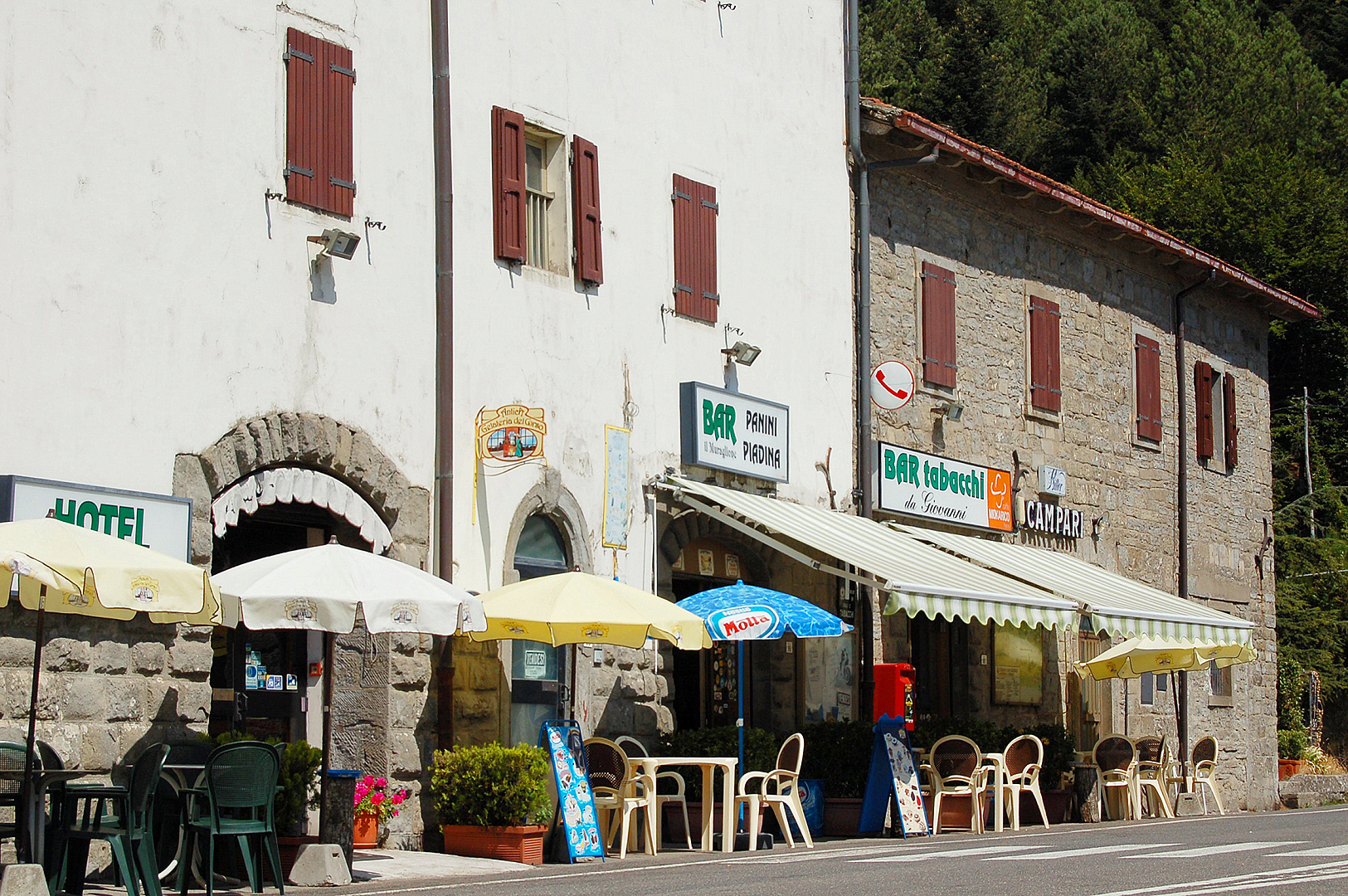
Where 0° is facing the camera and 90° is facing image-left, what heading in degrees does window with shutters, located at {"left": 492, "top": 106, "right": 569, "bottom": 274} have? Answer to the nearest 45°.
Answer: approximately 315°

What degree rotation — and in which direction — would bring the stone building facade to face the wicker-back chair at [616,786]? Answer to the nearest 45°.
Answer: approximately 45° to its right

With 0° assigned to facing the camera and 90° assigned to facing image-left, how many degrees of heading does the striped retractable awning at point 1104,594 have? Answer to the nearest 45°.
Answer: approximately 315°

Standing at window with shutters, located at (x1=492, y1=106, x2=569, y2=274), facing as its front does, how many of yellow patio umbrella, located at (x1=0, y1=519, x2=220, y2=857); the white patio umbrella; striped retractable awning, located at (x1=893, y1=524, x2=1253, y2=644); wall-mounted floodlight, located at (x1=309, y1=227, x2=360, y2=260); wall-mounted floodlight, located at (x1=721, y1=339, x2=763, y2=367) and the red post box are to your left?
3

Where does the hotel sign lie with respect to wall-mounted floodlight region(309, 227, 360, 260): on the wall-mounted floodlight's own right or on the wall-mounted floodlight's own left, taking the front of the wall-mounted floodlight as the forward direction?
on the wall-mounted floodlight's own right

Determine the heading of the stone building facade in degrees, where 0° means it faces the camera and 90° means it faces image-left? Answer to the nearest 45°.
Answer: approximately 315°

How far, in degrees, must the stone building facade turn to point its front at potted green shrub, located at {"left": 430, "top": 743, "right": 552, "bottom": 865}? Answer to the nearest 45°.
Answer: approximately 45° to its right
